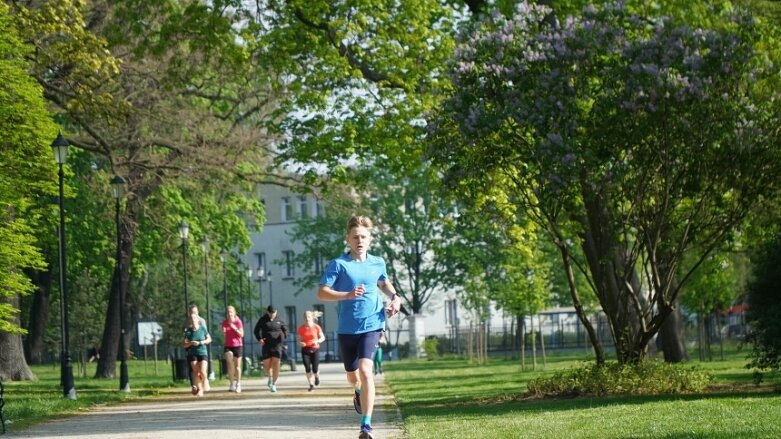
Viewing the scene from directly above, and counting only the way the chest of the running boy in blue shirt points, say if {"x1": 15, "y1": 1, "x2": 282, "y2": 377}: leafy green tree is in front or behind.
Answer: behind

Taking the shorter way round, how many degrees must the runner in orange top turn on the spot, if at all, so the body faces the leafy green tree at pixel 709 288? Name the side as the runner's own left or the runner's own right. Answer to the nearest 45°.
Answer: approximately 135° to the runner's own left

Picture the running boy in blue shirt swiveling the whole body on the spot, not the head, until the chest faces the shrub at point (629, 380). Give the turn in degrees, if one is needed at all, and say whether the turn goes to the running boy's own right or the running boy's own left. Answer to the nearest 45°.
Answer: approximately 135° to the running boy's own left

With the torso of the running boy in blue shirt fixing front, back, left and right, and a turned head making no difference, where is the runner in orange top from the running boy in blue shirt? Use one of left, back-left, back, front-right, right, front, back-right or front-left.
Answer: back

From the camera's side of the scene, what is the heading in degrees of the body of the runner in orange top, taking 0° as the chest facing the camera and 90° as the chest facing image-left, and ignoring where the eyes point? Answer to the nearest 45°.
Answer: approximately 0°

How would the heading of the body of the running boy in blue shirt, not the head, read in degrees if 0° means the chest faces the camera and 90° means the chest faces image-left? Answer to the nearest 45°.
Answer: approximately 0°

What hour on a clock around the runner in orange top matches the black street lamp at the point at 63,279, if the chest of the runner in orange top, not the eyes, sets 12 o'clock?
The black street lamp is roughly at 2 o'clock from the runner in orange top.

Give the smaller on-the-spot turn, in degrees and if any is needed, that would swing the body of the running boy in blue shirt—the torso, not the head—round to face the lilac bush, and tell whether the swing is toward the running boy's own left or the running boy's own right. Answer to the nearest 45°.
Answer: approximately 135° to the running boy's own left

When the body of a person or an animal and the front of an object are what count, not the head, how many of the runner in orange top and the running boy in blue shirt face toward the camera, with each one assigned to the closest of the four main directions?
2
